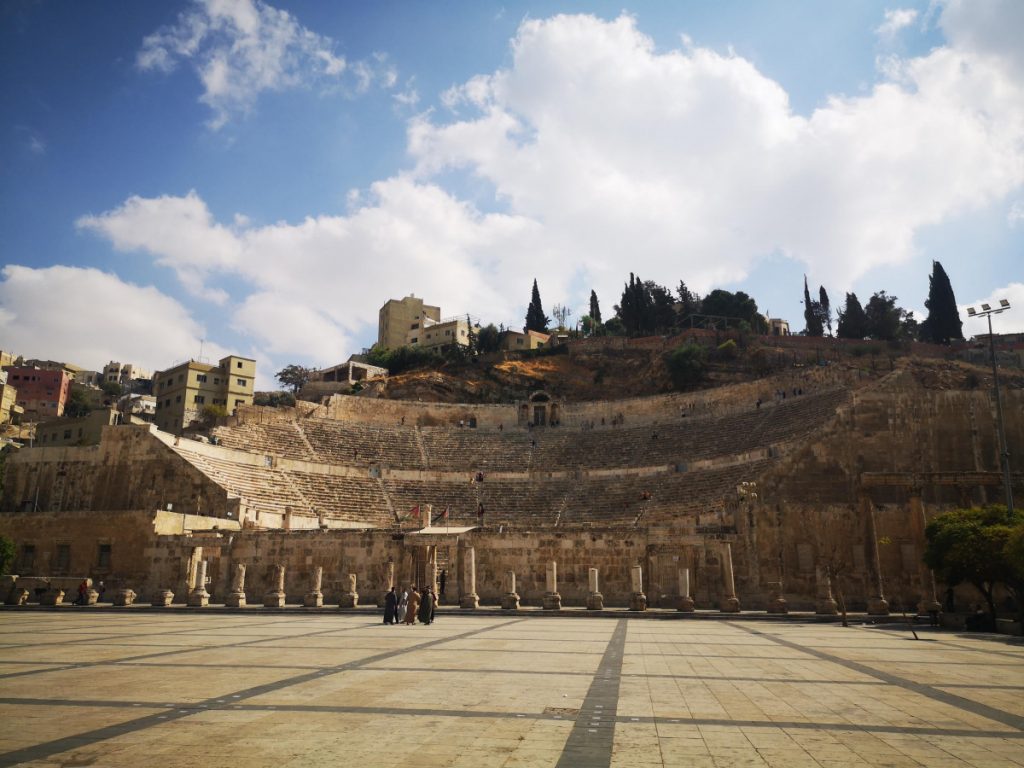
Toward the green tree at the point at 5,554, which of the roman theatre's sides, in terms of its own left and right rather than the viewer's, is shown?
right

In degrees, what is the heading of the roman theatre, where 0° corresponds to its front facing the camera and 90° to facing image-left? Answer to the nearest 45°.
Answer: approximately 0°

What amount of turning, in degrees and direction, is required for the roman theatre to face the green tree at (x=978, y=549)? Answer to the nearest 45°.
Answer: approximately 45° to its left

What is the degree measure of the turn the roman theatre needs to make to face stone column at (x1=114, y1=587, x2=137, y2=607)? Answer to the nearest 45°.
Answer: approximately 90° to its right
